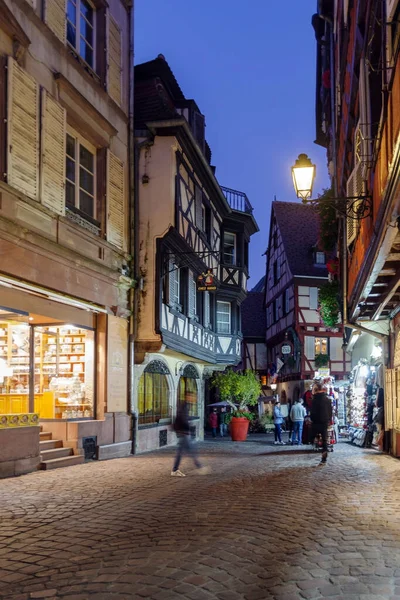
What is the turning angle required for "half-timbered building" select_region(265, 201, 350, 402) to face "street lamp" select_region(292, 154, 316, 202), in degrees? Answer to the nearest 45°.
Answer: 0° — it already faces it

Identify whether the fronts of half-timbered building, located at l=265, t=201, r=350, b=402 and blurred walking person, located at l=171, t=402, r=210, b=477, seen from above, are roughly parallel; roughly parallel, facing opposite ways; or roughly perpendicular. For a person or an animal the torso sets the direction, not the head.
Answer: roughly perpendicular

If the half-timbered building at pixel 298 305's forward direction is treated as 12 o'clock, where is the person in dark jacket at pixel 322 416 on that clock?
The person in dark jacket is roughly at 12 o'clock from the half-timbered building.

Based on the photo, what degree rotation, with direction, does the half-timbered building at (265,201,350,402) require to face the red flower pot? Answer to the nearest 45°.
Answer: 0° — it already faces it
